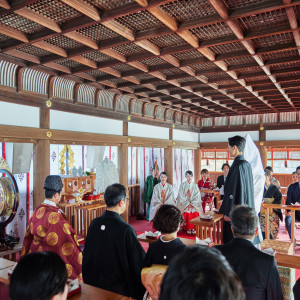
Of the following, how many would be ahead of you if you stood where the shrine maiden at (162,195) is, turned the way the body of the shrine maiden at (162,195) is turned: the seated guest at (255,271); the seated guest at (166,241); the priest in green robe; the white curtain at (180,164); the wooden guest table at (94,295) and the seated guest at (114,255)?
4

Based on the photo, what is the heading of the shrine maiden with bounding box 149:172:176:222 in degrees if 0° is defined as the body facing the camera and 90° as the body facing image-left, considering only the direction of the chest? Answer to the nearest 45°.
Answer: approximately 0°

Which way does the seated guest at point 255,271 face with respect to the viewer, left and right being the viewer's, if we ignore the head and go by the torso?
facing away from the viewer

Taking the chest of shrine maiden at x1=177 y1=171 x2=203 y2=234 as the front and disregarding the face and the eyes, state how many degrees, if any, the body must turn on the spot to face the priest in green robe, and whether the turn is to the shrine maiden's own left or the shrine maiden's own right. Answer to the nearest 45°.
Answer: approximately 135° to the shrine maiden's own right

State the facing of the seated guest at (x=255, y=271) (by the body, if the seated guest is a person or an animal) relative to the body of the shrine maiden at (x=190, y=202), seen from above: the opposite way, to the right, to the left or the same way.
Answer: the opposite way

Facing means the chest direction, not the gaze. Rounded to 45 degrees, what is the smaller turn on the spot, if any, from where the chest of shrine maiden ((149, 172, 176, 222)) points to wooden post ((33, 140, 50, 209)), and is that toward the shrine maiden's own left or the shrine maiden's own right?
approximately 45° to the shrine maiden's own right

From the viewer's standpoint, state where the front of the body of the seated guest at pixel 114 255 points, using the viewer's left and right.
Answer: facing away from the viewer and to the right of the viewer

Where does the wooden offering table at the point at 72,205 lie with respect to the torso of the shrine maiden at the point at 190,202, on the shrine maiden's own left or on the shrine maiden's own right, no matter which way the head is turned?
on the shrine maiden's own right

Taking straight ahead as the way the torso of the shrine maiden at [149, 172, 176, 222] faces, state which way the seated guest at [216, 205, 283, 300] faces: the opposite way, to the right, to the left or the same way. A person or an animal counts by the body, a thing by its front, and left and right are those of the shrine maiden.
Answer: the opposite way

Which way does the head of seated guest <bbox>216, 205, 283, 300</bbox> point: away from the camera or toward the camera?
away from the camera

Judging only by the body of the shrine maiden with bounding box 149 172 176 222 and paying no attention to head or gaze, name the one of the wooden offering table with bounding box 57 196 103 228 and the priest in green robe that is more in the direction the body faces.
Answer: the wooden offering table

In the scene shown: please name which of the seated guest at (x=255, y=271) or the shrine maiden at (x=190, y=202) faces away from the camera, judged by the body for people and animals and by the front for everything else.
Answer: the seated guest

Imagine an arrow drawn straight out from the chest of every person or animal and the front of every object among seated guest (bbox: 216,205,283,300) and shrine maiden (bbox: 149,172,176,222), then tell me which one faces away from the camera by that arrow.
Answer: the seated guest
